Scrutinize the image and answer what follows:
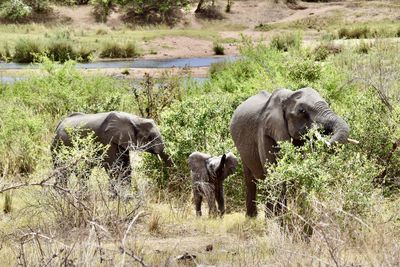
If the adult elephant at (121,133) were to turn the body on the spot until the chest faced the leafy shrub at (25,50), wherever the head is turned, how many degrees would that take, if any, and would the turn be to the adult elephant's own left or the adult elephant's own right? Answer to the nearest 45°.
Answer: approximately 90° to the adult elephant's own left

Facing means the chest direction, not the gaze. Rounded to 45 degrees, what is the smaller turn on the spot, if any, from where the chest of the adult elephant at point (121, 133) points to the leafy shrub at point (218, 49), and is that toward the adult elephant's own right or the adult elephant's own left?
approximately 90° to the adult elephant's own left

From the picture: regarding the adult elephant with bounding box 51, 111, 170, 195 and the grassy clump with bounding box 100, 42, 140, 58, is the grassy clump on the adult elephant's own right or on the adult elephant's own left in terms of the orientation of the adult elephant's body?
on the adult elephant's own left

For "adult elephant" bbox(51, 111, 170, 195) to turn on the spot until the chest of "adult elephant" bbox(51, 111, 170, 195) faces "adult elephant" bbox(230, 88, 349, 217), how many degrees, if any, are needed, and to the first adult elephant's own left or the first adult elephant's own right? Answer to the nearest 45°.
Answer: approximately 45° to the first adult elephant's own right

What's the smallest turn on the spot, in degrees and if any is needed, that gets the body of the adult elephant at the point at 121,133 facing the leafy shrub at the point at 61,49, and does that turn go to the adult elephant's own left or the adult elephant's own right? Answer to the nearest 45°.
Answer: approximately 90° to the adult elephant's own left

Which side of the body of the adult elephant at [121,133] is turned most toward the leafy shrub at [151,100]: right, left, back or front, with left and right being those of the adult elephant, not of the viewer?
left

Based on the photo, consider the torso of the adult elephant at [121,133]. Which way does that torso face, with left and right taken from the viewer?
facing to the right of the viewer

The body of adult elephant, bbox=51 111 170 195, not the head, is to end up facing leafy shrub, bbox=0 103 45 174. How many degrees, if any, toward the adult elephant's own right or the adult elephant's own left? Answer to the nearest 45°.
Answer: approximately 135° to the adult elephant's own left

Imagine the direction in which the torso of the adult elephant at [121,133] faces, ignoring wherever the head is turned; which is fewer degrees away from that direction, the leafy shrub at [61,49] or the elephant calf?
the elephant calf

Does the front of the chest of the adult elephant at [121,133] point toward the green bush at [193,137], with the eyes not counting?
yes

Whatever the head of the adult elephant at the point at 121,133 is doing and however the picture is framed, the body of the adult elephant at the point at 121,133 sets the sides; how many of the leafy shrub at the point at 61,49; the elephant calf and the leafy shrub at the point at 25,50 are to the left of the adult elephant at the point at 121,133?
2

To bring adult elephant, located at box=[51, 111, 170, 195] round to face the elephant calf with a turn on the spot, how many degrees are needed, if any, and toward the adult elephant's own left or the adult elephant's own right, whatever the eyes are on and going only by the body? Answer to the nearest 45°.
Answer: approximately 45° to the adult elephant's own right
